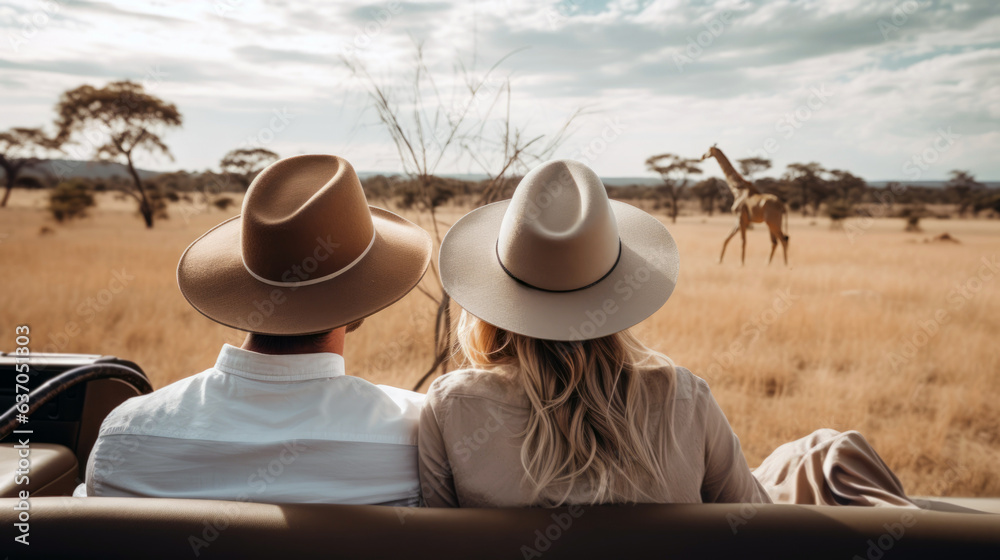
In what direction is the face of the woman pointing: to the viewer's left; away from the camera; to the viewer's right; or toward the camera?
away from the camera

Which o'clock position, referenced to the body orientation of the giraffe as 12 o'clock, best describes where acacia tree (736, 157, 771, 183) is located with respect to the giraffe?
The acacia tree is roughly at 3 o'clock from the giraffe.

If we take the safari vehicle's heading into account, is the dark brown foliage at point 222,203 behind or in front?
in front

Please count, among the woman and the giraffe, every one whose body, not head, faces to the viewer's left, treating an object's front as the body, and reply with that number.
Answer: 1

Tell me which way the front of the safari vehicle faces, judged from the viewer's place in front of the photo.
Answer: facing away from the viewer

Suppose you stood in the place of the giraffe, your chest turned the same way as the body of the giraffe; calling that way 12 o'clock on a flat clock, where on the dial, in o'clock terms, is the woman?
The woman is roughly at 9 o'clock from the giraffe.

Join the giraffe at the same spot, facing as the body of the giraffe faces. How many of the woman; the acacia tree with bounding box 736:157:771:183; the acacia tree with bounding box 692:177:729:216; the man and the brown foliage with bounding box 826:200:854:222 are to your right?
3

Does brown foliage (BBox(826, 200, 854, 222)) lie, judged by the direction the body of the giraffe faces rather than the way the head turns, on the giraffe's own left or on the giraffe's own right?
on the giraffe's own right

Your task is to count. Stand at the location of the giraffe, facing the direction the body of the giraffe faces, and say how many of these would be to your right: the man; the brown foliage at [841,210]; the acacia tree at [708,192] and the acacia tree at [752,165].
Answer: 3

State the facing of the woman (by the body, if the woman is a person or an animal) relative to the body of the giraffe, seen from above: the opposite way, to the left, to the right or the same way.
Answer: to the right

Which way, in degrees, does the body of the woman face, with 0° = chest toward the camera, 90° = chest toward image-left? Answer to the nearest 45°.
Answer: approximately 180°

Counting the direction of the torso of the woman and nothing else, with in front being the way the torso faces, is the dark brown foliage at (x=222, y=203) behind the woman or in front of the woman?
in front

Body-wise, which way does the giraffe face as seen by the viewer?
to the viewer's left

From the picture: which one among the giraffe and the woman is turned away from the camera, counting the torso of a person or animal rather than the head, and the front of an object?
the woman

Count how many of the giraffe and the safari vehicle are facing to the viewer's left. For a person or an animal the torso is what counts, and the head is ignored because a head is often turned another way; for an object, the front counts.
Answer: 1

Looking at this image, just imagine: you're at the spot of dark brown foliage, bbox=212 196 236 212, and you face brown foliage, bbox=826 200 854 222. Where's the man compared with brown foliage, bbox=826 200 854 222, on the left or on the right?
right
